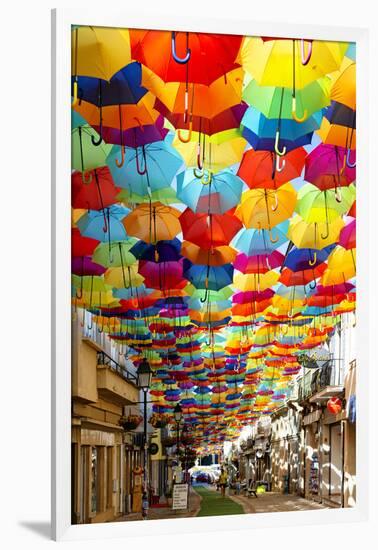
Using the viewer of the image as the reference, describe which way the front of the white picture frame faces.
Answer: facing the viewer and to the right of the viewer
